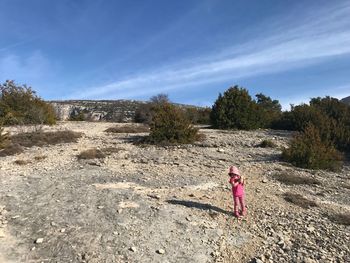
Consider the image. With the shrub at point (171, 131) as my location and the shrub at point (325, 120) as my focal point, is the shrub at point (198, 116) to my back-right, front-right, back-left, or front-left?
front-left

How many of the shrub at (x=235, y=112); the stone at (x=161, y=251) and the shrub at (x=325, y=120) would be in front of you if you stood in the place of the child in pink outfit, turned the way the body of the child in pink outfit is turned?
1

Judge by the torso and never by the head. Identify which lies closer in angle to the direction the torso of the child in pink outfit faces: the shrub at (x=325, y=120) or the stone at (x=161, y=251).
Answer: the stone

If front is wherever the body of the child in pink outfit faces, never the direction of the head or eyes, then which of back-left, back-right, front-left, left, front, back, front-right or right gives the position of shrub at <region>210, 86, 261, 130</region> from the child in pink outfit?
back-right

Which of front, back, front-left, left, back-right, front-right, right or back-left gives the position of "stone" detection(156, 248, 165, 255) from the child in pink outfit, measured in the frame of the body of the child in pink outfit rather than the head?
front

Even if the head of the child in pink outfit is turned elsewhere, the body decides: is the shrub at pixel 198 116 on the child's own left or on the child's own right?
on the child's own right

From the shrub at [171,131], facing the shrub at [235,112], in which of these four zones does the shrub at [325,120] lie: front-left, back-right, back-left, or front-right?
front-right

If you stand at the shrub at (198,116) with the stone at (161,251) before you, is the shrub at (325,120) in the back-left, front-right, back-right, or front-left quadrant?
front-left

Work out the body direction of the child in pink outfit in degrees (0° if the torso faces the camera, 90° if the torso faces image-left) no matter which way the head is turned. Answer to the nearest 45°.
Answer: approximately 45°

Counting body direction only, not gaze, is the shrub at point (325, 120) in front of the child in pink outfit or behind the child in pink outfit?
behind
